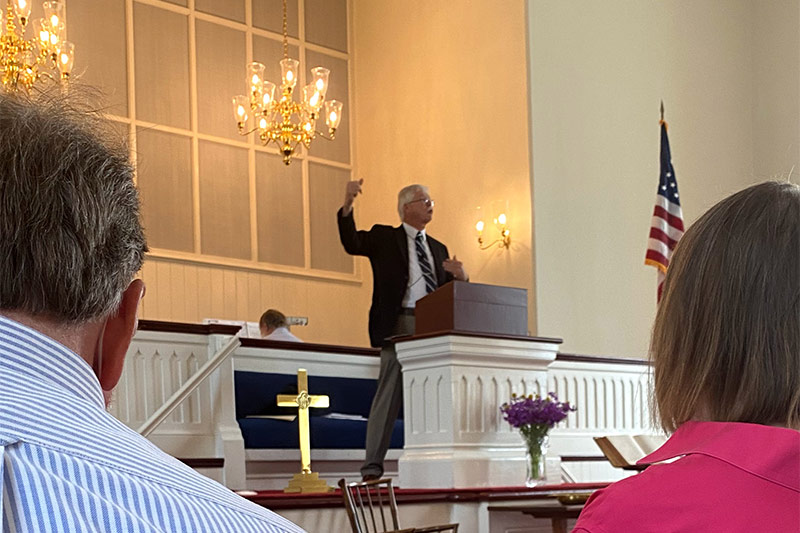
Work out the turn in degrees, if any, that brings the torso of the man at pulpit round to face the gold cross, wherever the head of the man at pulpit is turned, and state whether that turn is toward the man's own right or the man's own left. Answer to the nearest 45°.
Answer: approximately 90° to the man's own right

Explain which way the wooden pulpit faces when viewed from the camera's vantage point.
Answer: facing the viewer and to the right of the viewer

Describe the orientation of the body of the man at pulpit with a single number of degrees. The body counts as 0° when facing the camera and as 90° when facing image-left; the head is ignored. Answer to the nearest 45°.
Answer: approximately 315°

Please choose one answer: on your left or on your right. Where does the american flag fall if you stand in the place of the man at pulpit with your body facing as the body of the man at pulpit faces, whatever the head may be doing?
on your left

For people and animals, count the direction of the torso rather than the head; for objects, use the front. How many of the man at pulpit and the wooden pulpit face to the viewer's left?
0
